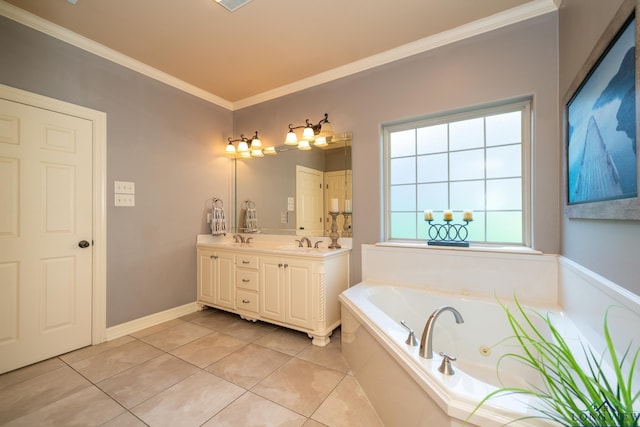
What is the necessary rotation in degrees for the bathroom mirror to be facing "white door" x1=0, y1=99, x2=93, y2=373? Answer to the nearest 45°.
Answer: approximately 45° to its right

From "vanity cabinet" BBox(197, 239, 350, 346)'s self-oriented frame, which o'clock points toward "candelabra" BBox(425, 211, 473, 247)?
The candelabra is roughly at 8 o'clock from the vanity cabinet.

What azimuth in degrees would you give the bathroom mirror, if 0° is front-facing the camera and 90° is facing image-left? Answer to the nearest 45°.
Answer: approximately 45°

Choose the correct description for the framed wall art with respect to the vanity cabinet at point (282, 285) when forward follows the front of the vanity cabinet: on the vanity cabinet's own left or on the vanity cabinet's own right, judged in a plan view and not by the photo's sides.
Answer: on the vanity cabinet's own left

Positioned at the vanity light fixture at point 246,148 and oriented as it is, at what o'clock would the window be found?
The window is roughly at 9 o'clock from the vanity light fixture.

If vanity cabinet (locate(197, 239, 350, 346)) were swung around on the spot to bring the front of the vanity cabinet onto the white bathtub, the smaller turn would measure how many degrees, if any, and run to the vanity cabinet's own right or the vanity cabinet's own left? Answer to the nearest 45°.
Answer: approximately 90° to the vanity cabinet's own left

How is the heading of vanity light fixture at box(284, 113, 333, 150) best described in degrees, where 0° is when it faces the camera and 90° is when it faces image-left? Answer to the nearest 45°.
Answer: approximately 45°

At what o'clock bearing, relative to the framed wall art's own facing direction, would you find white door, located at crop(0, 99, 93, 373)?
The white door is roughly at 11 o'clock from the framed wall art.
